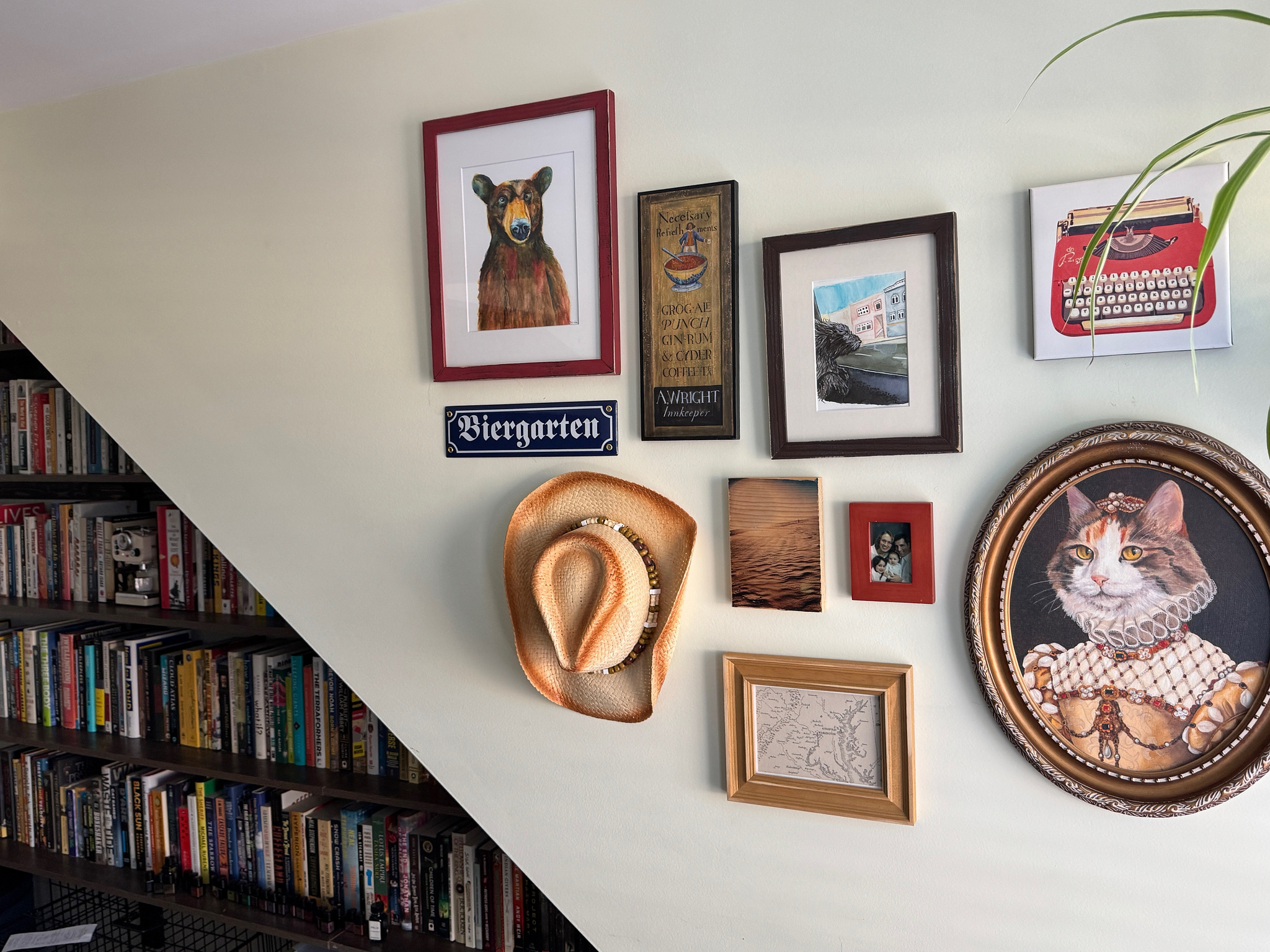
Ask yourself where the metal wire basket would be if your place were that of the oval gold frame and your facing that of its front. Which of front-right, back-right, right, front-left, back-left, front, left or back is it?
right

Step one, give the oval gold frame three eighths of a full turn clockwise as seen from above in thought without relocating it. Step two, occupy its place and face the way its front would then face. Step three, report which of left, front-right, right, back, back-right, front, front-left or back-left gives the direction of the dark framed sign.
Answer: front-left

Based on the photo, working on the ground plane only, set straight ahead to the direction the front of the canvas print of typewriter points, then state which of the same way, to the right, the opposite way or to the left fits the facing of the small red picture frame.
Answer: the same way

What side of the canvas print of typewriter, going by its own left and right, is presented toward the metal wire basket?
right

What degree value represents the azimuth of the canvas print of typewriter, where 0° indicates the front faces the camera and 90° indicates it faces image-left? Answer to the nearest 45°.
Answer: approximately 0°

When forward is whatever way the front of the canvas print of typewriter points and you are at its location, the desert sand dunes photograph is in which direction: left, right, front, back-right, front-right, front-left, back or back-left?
right

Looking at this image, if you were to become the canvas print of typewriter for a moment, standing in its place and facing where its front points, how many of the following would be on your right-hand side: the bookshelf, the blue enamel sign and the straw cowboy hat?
3

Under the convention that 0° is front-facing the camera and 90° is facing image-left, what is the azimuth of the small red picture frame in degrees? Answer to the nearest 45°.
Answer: approximately 0°

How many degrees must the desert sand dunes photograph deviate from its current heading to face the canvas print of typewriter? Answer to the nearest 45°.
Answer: approximately 90° to its left

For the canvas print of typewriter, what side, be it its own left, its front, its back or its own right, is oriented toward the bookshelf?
right

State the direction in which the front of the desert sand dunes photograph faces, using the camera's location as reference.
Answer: facing the viewer

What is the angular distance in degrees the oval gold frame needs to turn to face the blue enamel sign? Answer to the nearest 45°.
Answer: approximately 90° to its right

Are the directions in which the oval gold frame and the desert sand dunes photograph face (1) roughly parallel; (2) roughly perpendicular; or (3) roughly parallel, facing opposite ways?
roughly parallel
